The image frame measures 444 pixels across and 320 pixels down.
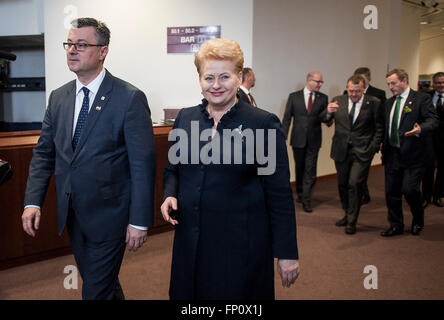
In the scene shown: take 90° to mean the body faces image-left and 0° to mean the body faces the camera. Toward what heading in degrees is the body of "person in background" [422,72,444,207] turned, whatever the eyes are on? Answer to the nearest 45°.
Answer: approximately 0°

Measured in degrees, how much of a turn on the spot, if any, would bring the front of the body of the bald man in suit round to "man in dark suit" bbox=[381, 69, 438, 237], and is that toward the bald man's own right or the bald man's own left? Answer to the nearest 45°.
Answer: approximately 45° to the bald man's own left

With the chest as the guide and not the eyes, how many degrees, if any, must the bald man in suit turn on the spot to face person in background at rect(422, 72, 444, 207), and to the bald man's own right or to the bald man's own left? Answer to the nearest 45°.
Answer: approximately 90° to the bald man's own left

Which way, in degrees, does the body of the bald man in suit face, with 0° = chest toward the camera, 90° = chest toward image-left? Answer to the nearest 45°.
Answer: approximately 0°

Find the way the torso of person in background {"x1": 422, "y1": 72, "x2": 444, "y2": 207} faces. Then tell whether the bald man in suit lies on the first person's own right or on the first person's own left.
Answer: on the first person's own right
